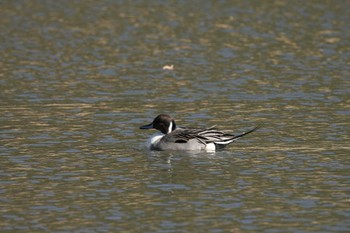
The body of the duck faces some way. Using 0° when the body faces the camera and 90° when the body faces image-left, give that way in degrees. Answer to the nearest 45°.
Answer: approximately 90°
